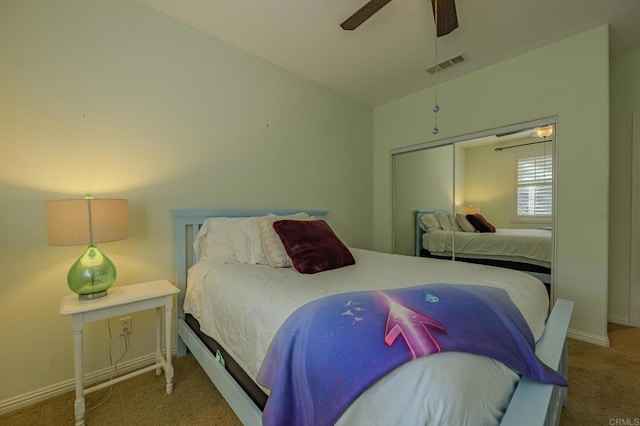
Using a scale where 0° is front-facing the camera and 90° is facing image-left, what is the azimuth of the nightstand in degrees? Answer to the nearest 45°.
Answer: approximately 315°

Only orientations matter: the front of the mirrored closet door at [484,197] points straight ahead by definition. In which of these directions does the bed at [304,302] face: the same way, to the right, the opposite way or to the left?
to the left

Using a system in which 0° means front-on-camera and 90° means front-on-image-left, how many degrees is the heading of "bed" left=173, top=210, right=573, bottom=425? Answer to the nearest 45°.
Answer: approximately 315°

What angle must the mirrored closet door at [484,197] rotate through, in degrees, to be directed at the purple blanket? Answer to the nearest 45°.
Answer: approximately 45° to its left

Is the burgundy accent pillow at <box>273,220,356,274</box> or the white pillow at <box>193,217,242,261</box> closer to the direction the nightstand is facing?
the burgundy accent pillow
